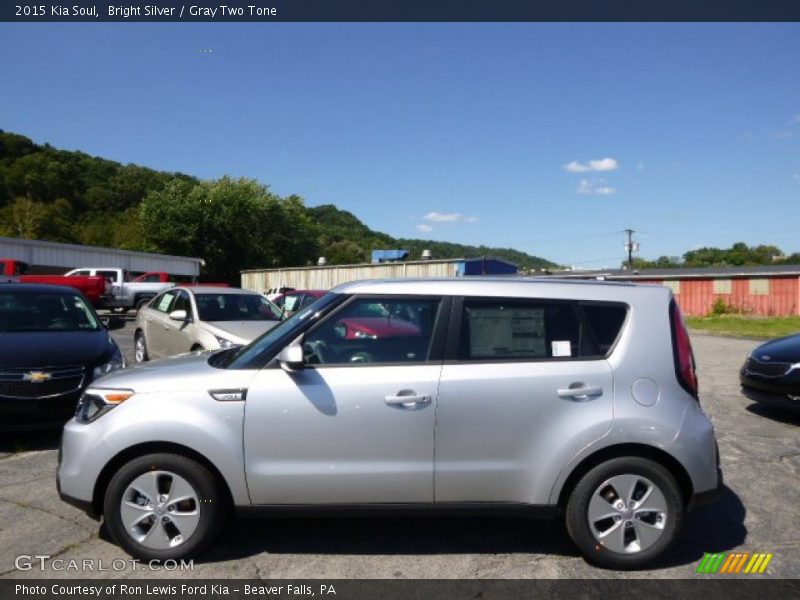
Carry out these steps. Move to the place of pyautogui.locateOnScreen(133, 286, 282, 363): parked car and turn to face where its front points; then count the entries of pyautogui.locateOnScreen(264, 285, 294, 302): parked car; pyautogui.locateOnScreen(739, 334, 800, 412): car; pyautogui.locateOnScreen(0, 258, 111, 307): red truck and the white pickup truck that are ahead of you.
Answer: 1

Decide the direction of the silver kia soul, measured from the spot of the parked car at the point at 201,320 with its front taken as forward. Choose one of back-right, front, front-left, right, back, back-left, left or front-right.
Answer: front-right

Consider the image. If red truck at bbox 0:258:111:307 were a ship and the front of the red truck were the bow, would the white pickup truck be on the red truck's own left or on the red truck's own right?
on the red truck's own right

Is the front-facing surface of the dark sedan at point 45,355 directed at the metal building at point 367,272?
no

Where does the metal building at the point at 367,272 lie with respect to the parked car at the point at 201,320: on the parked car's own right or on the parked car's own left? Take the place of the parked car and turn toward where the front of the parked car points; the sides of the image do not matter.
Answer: on the parked car's own left

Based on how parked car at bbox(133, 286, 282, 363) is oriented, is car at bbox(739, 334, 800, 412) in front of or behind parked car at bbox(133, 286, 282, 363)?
in front

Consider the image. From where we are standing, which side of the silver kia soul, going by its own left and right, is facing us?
left

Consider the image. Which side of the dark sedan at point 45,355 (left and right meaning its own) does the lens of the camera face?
front

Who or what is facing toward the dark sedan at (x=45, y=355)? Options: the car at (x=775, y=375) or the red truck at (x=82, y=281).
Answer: the car

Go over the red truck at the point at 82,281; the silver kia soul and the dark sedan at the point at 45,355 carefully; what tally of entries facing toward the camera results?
1

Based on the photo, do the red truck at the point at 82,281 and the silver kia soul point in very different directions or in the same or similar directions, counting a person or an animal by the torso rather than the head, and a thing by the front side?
same or similar directions

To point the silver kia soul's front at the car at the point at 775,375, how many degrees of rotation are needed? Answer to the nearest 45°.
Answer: approximately 135° to its right

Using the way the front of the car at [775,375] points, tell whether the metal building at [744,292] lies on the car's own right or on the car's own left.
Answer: on the car's own right

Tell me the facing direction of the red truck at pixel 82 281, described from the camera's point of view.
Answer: facing away from the viewer and to the left of the viewer

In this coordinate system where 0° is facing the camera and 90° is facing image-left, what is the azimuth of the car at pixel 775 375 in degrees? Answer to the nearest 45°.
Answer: approximately 45°

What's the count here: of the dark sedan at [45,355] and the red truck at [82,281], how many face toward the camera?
1
